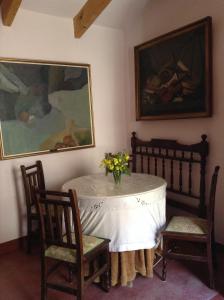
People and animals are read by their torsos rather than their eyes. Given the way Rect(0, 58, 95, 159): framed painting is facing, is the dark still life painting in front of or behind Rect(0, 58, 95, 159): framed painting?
in front

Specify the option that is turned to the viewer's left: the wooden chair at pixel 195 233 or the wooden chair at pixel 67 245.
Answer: the wooden chair at pixel 195 233

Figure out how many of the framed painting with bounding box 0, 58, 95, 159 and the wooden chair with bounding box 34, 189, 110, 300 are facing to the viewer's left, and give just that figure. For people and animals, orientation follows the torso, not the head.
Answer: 0

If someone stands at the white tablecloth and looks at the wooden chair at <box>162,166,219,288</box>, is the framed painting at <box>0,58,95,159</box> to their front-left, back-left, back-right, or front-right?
back-left

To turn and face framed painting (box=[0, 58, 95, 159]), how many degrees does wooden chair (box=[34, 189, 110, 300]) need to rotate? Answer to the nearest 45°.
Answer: approximately 45° to its left

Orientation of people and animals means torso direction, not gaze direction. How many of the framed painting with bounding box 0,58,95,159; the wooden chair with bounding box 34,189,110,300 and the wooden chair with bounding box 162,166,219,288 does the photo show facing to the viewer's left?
1

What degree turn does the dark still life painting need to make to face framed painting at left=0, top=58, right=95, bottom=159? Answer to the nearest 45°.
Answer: approximately 45° to its right

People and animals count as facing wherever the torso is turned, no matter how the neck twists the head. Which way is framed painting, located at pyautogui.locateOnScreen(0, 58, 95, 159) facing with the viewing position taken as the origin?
facing the viewer and to the right of the viewer

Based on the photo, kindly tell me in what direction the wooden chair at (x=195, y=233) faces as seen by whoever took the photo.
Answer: facing to the left of the viewer

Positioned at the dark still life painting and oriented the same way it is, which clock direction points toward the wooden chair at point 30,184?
The wooden chair is roughly at 1 o'clock from the dark still life painting.

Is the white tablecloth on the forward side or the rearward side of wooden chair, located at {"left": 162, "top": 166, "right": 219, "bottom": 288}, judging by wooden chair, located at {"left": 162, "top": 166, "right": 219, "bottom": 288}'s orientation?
on the forward side

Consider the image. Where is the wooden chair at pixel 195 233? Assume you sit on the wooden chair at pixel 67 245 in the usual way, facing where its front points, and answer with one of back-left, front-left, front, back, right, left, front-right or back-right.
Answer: front-right
